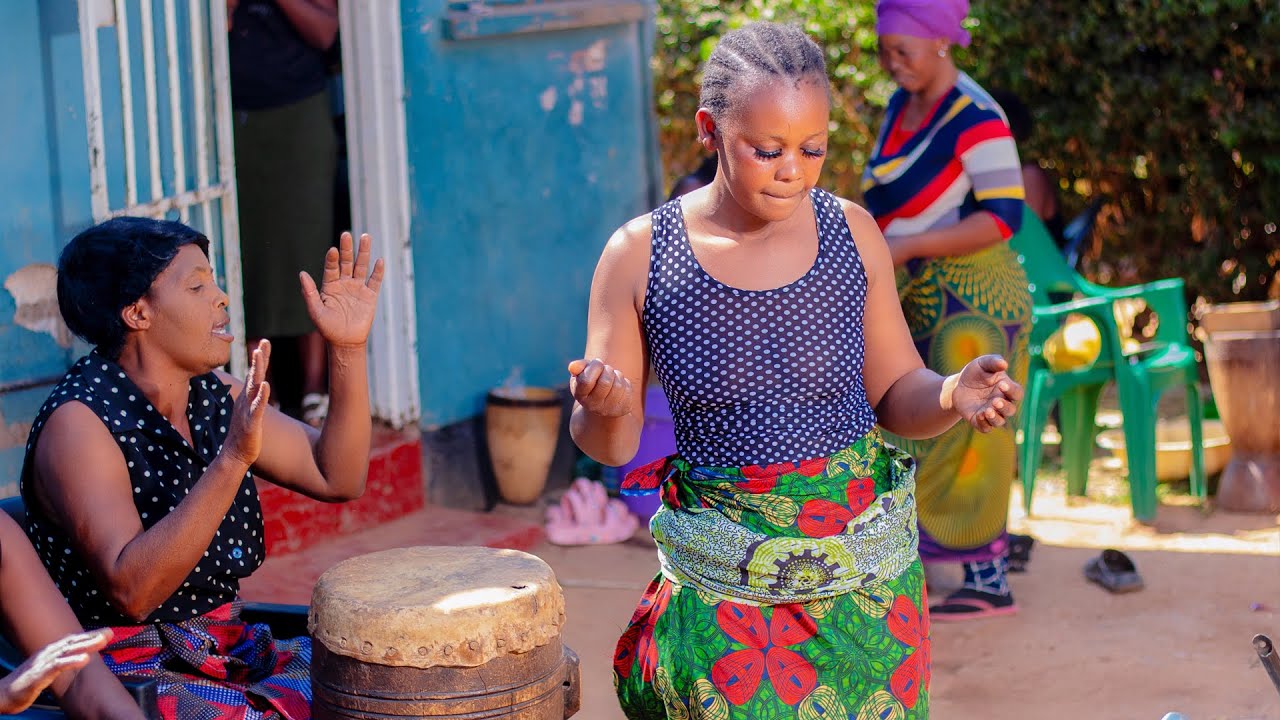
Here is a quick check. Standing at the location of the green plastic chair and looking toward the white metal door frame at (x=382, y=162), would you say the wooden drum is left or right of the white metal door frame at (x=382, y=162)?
left

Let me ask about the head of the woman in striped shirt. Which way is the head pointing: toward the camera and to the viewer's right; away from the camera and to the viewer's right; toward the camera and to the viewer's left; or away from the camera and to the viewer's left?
toward the camera and to the viewer's left

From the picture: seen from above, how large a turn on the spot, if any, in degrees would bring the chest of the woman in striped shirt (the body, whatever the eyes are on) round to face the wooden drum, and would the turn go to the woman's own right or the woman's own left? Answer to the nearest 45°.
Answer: approximately 45° to the woman's own left

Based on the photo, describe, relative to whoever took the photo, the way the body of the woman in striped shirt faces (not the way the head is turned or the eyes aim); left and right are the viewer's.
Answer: facing the viewer and to the left of the viewer

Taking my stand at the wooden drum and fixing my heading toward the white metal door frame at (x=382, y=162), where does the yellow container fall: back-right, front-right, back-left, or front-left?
front-right

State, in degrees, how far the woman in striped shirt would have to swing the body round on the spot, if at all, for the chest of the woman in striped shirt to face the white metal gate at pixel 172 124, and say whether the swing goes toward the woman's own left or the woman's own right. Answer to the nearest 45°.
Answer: approximately 45° to the woman's own right

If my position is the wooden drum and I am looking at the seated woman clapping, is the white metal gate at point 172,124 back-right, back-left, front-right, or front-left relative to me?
front-right

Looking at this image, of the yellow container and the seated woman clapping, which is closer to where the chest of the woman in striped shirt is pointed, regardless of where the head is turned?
the seated woman clapping

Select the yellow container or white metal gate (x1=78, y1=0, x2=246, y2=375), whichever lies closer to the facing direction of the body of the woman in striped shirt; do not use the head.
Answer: the white metal gate

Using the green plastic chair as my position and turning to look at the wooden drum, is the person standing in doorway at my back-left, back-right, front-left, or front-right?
front-right

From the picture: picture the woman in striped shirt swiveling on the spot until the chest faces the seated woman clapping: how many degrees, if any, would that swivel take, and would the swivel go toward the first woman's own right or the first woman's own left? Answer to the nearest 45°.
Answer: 0° — they already face them

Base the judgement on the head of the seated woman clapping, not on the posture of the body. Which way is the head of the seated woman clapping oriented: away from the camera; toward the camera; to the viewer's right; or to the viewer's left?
to the viewer's right
